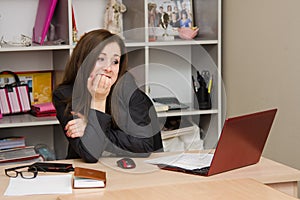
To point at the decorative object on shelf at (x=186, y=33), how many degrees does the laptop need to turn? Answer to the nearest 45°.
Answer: approximately 45° to its right

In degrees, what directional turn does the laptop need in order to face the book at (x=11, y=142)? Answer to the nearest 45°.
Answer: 0° — it already faces it

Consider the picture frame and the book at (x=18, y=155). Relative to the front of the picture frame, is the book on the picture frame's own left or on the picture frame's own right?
on the picture frame's own right

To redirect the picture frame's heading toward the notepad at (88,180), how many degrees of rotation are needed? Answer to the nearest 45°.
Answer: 0° — it already faces it

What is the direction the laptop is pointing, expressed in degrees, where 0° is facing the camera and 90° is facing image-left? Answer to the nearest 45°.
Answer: approximately 135°

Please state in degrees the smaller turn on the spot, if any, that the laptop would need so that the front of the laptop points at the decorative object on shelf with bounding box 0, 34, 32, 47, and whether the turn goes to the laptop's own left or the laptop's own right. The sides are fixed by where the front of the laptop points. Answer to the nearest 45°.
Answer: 0° — it already faces it

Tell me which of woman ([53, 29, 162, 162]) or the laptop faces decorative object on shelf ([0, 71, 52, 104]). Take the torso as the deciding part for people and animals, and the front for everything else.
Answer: the laptop

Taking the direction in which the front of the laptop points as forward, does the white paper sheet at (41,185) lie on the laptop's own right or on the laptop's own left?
on the laptop's own left

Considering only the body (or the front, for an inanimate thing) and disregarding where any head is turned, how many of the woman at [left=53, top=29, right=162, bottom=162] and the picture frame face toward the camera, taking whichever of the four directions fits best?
2

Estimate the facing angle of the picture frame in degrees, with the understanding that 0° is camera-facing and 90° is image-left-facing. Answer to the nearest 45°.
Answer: approximately 0°

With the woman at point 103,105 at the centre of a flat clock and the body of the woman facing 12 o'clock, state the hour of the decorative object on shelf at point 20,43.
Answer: The decorative object on shelf is roughly at 5 o'clock from the woman.
